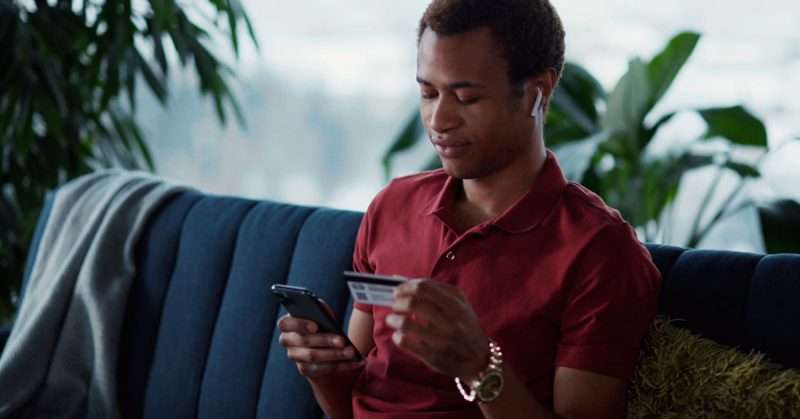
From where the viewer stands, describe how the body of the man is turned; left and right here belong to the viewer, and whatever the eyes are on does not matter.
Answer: facing the viewer and to the left of the viewer

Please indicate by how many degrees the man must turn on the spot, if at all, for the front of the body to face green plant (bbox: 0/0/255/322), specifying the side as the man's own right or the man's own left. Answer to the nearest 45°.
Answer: approximately 90° to the man's own right

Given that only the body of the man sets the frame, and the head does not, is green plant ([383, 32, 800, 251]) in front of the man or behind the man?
behind

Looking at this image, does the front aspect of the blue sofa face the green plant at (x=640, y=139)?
no

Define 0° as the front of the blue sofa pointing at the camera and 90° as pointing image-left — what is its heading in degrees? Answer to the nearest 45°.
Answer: approximately 45°

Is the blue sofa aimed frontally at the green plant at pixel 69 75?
no

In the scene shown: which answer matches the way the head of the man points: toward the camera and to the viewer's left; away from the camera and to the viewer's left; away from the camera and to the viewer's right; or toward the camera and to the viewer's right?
toward the camera and to the viewer's left

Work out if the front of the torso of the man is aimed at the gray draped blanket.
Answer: no
